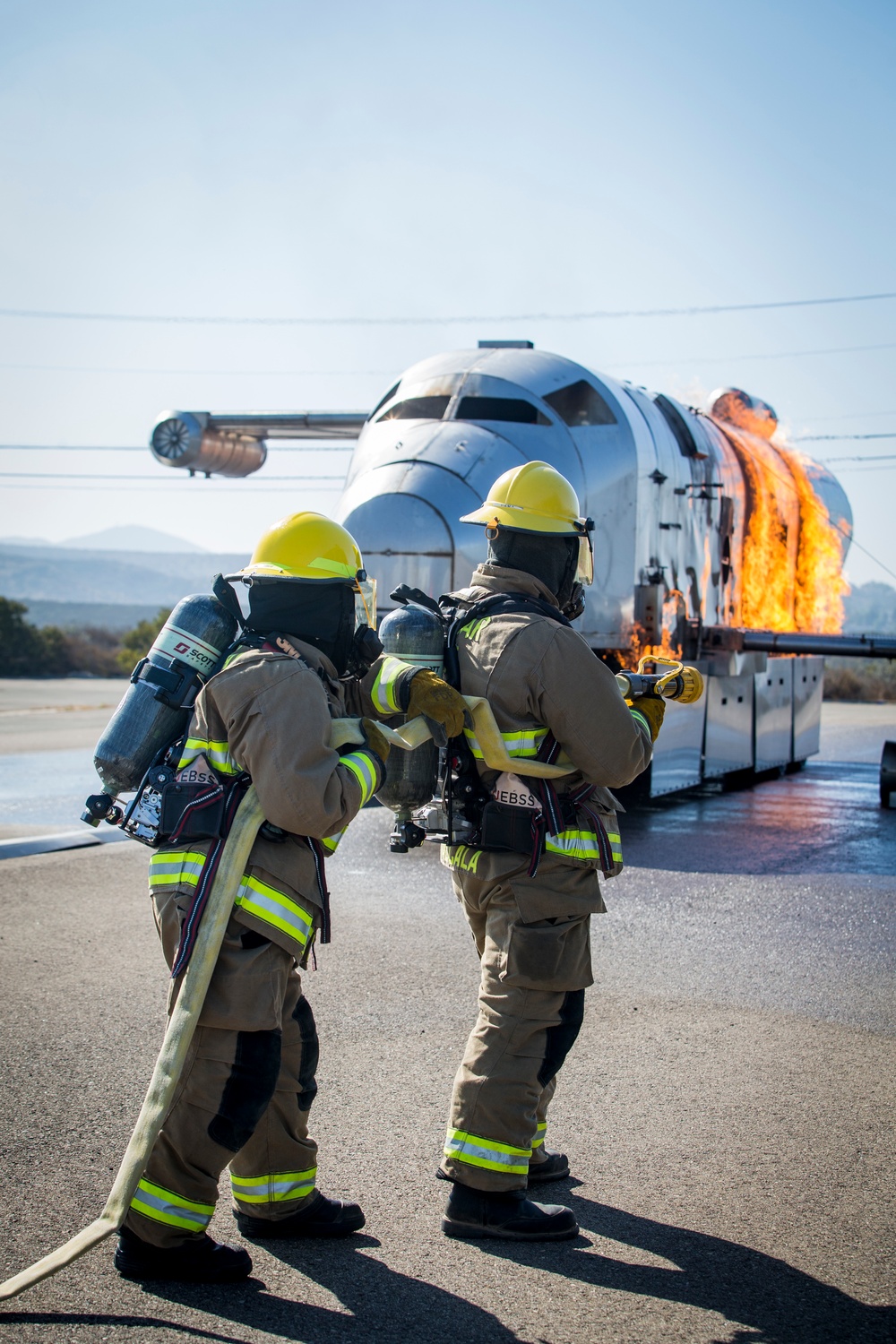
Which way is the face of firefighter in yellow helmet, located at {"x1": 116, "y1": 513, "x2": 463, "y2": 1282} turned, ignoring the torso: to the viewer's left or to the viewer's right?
to the viewer's right

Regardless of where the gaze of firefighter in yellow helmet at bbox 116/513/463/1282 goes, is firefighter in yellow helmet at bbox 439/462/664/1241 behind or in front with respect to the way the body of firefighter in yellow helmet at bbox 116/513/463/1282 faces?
in front

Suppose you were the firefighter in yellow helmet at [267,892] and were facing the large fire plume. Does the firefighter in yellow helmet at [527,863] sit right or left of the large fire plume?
right
